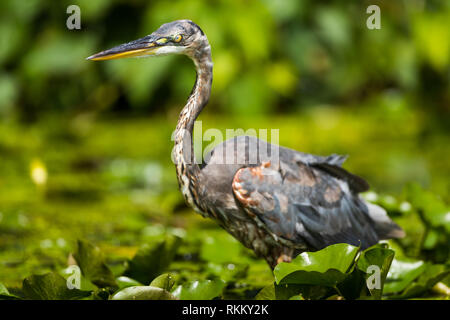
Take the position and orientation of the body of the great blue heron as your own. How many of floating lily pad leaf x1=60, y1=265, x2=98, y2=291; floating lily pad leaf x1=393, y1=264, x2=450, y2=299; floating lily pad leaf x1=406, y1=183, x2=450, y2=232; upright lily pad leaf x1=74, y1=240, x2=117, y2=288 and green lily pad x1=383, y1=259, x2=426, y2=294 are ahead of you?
2

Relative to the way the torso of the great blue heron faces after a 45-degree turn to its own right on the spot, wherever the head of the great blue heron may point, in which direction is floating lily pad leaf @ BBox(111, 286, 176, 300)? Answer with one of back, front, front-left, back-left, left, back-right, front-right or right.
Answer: left

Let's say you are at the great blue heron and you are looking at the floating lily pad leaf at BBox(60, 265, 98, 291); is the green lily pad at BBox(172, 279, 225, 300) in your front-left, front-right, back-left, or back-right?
front-left

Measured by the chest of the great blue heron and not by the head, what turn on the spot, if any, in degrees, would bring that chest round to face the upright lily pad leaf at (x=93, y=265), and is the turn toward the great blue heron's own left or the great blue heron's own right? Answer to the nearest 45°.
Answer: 0° — it already faces it

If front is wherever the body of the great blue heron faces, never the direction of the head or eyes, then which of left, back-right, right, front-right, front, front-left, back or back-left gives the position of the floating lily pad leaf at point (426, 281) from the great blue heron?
back

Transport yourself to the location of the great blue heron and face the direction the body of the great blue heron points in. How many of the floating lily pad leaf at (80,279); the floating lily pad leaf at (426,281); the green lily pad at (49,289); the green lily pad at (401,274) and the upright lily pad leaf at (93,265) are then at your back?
2

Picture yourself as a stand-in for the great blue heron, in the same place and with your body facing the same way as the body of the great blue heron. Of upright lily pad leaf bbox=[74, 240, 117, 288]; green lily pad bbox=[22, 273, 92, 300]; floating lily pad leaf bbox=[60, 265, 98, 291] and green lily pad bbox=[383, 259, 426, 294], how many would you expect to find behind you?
1

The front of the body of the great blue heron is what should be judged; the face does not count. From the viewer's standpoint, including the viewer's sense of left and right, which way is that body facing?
facing to the left of the viewer

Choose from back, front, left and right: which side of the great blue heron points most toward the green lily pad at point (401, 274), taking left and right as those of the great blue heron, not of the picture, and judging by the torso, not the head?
back

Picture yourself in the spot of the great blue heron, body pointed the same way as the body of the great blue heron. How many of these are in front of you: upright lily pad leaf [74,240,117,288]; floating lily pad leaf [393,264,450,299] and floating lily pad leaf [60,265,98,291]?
2

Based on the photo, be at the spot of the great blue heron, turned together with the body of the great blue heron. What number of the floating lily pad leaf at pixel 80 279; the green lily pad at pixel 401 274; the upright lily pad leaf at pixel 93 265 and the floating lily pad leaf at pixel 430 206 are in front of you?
2

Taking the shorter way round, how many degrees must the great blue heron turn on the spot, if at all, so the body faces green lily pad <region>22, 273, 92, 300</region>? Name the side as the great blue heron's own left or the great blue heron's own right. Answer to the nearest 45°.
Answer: approximately 45° to the great blue heron's own left
